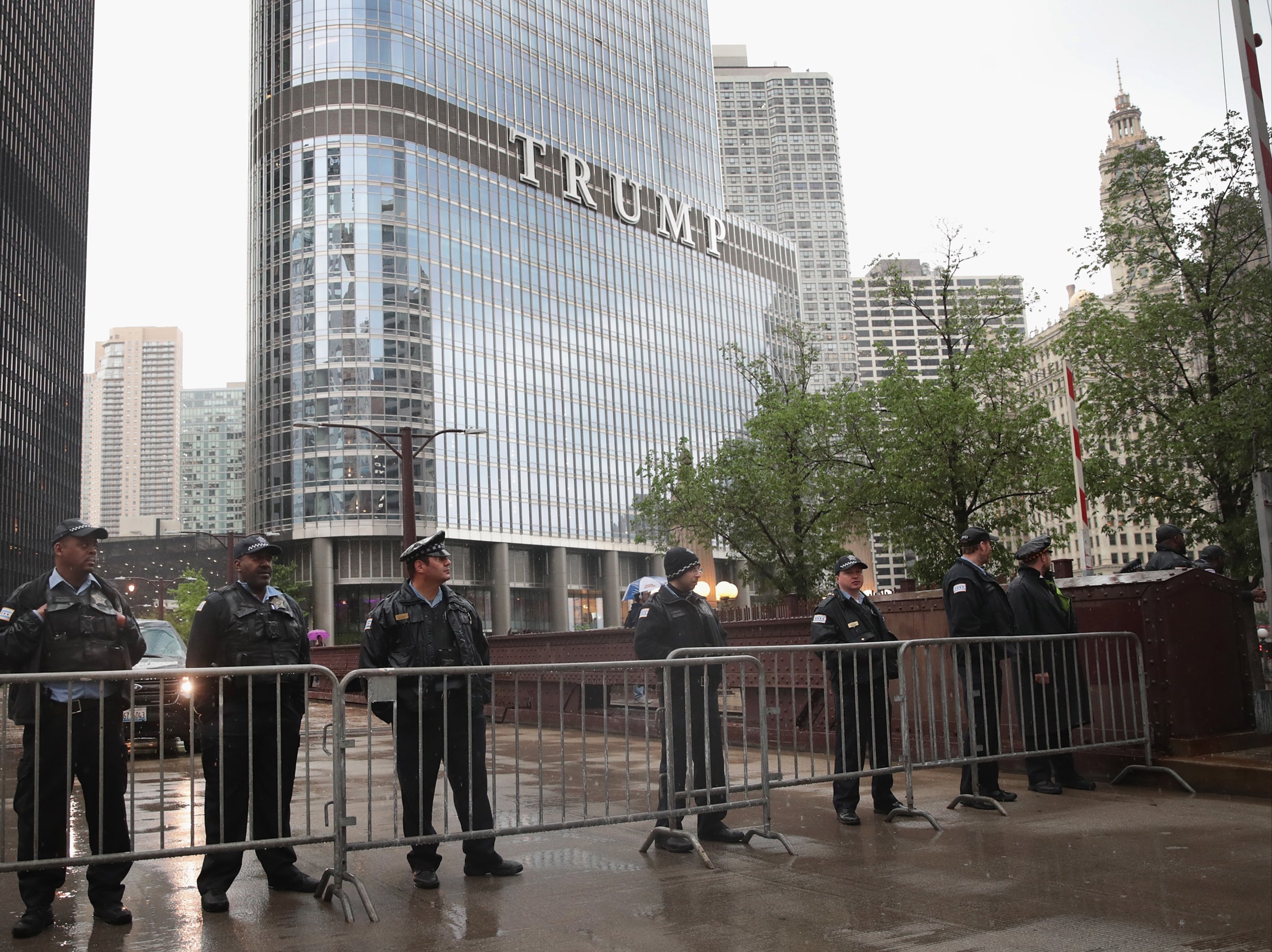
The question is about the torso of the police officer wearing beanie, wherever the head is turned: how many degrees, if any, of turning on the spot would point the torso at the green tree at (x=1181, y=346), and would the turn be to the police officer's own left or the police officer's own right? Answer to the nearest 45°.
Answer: approximately 90° to the police officer's own left

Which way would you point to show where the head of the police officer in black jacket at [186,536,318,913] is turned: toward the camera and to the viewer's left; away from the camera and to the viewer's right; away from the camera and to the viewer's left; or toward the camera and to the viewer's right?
toward the camera and to the viewer's right

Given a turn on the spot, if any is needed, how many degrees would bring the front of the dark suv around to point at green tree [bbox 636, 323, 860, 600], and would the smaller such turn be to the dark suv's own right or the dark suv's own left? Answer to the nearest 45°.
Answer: approximately 135° to the dark suv's own left

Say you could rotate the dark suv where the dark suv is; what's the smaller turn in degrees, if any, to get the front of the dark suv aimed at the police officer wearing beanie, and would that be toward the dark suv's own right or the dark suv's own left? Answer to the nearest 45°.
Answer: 0° — it already faces them

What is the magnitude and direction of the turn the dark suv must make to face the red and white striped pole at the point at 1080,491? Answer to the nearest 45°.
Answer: approximately 45° to its left

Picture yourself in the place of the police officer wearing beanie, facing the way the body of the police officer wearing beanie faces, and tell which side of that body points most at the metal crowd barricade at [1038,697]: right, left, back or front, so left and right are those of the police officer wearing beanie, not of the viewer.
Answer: left

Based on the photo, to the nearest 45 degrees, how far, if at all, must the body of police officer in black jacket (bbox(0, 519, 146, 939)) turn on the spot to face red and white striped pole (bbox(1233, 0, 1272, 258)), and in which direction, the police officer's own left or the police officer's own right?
approximately 90° to the police officer's own left

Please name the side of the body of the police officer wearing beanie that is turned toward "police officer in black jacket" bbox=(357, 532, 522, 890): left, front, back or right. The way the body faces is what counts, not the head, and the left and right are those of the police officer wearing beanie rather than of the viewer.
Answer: right
